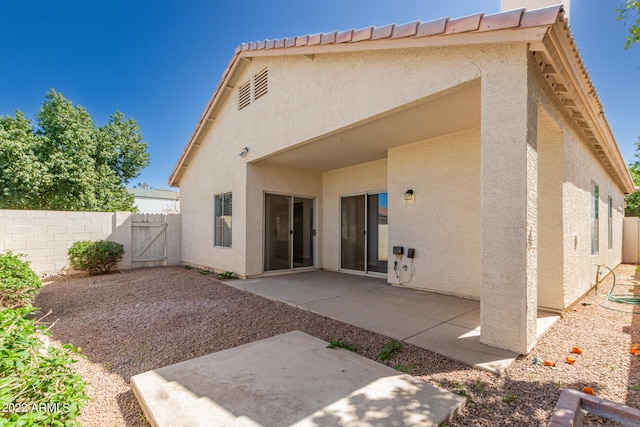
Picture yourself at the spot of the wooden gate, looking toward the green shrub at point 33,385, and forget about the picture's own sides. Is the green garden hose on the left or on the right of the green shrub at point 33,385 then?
left
